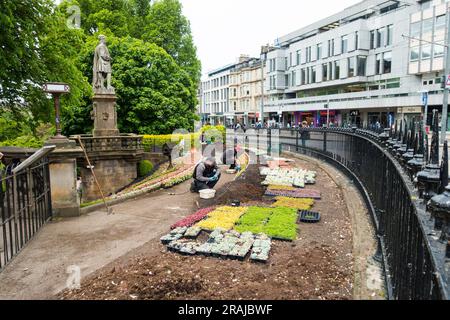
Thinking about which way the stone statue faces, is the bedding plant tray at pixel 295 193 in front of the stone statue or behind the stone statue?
in front

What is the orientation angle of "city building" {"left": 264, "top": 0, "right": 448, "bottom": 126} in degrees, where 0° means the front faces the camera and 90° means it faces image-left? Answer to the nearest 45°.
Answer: approximately 45°

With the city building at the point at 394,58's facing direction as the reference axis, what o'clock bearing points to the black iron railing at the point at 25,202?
The black iron railing is roughly at 11 o'clock from the city building.

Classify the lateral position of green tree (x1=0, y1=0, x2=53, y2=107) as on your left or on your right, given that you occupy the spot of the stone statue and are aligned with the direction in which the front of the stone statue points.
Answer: on your right

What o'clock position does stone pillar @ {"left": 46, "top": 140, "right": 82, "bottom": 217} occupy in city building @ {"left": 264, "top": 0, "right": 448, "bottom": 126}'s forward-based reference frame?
The stone pillar is roughly at 11 o'clock from the city building.

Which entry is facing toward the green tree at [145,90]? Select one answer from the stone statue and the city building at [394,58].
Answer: the city building

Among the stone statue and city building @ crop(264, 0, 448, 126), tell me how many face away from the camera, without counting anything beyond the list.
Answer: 0

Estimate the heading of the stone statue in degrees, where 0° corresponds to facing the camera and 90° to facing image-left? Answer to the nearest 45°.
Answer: approximately 315°

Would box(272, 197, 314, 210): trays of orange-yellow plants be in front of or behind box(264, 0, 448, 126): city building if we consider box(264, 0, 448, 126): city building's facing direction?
in front

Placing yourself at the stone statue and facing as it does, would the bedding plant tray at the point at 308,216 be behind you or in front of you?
in front

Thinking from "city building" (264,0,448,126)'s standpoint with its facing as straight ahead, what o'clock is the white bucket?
The white bucket is roughly at 11 o'clock from the city building.
